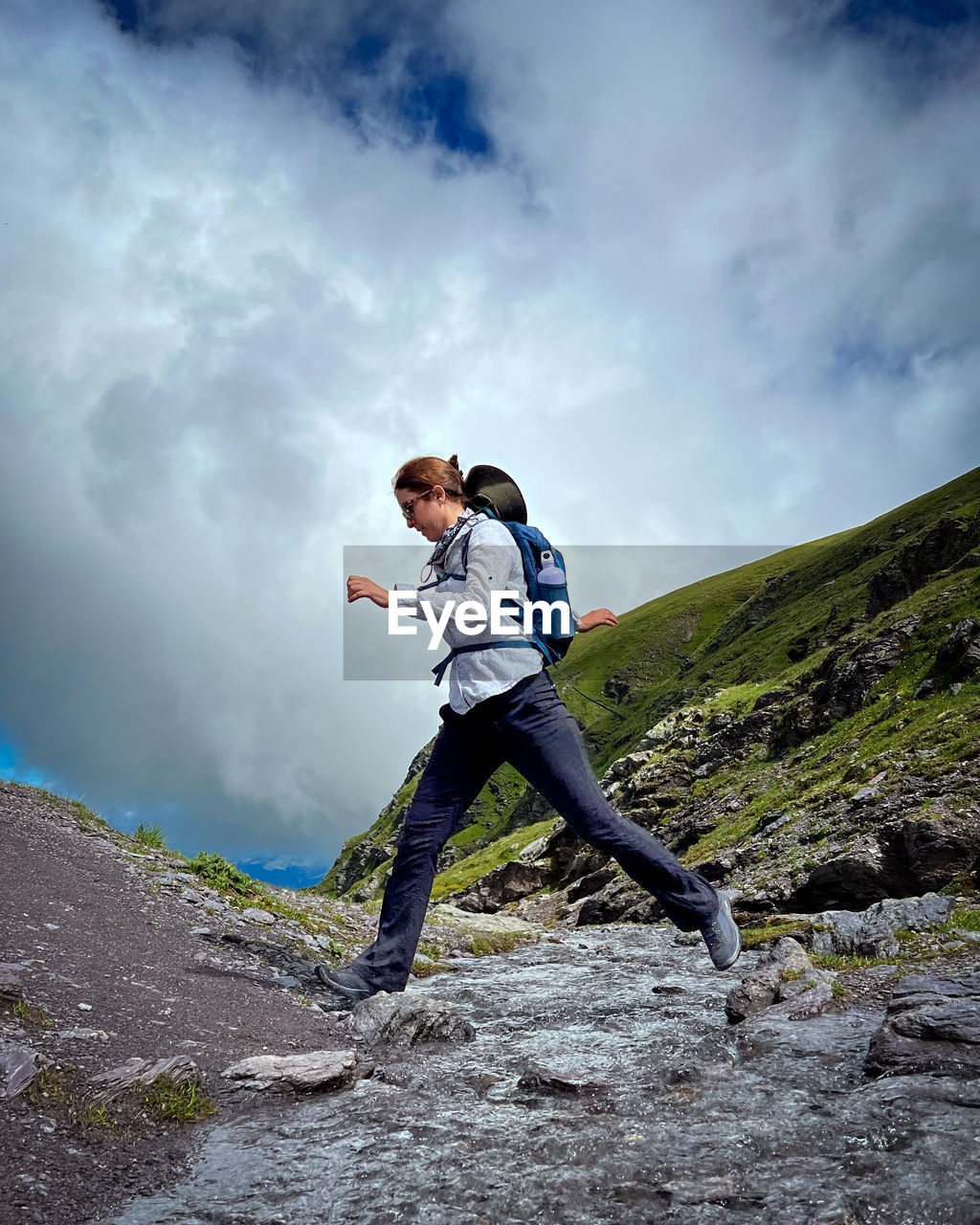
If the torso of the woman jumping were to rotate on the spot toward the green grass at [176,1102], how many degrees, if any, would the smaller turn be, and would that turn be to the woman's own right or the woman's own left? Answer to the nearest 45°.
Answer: approximately 45° to the woman's own left

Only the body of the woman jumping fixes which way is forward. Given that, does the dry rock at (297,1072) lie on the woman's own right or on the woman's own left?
on the woman's own left

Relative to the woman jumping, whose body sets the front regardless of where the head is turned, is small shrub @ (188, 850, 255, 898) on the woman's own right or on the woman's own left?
on the woman's own right

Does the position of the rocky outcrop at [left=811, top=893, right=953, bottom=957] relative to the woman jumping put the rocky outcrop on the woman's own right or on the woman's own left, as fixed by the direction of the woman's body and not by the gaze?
on the woman's own right

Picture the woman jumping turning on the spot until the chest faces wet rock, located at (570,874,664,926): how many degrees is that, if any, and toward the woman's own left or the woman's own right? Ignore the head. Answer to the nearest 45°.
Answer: approximately 90° to the woman's own right

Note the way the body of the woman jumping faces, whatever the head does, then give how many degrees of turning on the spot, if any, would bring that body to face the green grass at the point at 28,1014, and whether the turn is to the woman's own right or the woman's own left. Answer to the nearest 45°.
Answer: approximately 45° to the woman's own left

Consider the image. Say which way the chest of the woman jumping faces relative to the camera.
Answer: to the viewer's left

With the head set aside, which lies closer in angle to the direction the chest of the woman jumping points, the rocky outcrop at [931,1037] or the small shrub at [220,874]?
the small shrub

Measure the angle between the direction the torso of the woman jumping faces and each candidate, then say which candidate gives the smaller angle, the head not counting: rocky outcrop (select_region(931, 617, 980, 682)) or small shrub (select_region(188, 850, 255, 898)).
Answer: the small shrub
